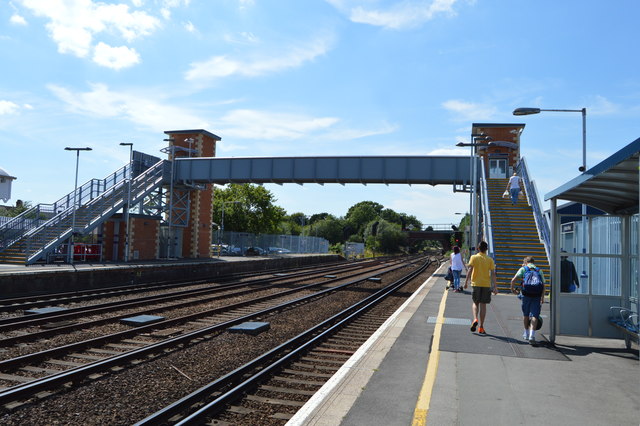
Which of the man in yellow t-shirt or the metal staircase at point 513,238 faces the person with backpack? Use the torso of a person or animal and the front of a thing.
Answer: the metal staircase

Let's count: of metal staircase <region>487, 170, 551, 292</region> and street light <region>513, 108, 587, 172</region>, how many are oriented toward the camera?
1

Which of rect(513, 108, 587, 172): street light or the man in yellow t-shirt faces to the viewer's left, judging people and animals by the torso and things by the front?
the street light

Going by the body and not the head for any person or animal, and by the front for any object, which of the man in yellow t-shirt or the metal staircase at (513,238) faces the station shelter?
the metal staircase

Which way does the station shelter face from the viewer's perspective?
to the viewer's left

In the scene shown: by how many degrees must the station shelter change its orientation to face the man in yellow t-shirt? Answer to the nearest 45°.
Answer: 0° — it already faces them

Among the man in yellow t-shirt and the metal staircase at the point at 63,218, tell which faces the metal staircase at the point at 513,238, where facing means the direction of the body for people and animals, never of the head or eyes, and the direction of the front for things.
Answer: the man in yellow t-shirt

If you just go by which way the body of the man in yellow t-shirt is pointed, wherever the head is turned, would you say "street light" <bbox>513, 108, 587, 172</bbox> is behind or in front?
in front

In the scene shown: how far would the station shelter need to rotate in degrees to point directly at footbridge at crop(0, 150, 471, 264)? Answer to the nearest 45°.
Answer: approximately 45° to its right

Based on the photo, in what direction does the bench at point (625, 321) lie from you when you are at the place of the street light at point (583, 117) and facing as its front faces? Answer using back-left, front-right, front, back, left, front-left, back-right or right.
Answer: left

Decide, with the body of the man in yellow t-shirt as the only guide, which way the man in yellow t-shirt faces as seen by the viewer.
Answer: away from the camera

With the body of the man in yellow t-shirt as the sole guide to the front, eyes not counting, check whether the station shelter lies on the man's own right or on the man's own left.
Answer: on the man's own right

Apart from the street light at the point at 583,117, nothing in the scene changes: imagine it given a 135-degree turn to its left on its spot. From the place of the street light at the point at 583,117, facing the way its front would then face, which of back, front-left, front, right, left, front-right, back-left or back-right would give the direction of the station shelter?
front-right

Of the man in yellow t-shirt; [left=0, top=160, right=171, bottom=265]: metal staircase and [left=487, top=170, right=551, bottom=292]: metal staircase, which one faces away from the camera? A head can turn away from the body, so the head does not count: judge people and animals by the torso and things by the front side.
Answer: the man in yellow t-shirt

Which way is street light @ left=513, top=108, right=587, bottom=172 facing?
to the viewer's left

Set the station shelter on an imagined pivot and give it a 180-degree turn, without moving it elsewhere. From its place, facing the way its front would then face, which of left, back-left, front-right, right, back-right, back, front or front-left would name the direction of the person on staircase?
left

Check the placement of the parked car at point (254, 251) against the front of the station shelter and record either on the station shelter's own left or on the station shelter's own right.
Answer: on the station shelter's own right
